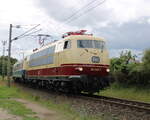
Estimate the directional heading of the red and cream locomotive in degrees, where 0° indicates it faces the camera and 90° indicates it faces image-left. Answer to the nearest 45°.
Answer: approximately 315°
